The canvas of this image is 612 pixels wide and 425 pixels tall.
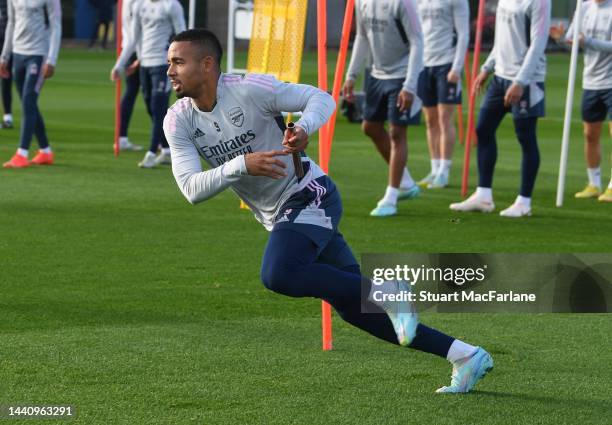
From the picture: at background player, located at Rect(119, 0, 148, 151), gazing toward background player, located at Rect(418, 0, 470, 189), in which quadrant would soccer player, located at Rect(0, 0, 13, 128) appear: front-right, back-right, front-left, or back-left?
back-left

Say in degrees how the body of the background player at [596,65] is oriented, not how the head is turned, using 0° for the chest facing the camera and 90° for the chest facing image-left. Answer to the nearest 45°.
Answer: approximately 45°

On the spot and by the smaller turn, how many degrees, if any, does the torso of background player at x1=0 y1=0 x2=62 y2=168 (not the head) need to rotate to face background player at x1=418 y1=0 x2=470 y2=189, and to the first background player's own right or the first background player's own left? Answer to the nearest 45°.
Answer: approximately 90° to the first background player's own left

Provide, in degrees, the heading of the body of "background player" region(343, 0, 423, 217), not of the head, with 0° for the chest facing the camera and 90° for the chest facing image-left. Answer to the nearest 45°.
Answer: approximately 45°

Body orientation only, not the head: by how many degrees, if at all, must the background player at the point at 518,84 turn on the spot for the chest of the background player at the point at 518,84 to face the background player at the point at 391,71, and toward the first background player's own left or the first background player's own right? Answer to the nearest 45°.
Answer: approximately 45° to the first background player's own right

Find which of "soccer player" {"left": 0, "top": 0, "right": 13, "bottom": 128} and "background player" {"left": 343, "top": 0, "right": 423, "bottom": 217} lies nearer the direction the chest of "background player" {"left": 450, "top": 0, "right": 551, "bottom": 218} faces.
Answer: the background player

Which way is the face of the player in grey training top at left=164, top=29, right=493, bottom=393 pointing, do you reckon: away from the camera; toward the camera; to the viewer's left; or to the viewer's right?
to the viewer's left

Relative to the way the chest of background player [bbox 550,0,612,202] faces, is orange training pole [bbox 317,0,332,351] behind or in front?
in front

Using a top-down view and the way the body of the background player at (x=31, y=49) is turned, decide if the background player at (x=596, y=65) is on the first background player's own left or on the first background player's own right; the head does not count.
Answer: on the first background player's own left

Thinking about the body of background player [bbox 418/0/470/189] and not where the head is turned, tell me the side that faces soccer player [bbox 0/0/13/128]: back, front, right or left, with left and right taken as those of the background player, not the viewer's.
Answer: right

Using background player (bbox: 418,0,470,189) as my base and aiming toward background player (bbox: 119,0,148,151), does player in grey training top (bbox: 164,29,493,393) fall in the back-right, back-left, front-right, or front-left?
back-left
